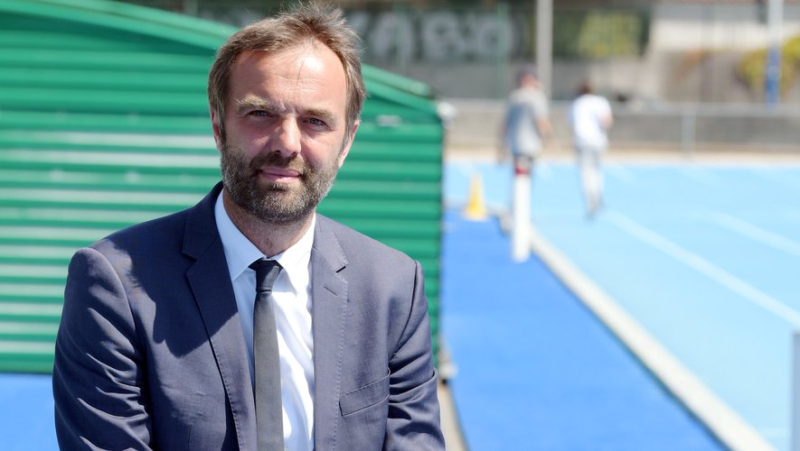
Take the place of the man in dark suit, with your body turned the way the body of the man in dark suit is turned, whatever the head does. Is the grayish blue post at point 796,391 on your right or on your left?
on your left

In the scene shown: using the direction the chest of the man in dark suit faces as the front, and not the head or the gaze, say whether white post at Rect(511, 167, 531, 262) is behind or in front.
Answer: behind

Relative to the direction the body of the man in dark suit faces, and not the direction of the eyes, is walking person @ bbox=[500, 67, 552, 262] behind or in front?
behind

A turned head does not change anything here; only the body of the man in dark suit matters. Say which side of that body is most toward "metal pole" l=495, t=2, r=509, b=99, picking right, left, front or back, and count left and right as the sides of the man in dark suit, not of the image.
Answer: back

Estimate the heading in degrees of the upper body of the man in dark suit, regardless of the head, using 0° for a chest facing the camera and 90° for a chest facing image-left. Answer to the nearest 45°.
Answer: approximately 0°

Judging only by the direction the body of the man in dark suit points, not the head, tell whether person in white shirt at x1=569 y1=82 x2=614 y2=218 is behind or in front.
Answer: behind

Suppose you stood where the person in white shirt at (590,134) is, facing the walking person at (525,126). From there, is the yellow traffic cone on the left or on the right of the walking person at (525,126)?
right
